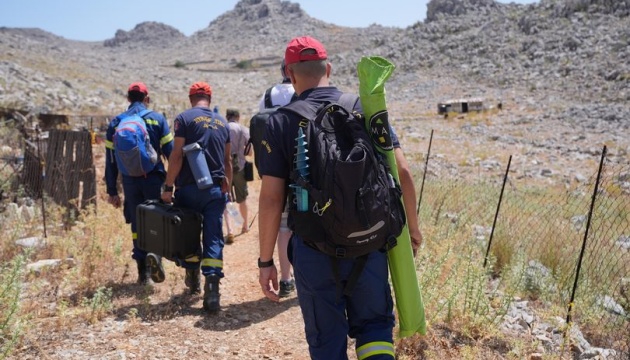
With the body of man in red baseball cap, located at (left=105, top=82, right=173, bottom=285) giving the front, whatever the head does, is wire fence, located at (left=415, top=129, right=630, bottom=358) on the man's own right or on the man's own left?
on the man's own right

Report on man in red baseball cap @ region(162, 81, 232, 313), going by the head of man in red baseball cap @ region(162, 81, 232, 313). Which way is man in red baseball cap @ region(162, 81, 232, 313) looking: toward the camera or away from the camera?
away from the camera

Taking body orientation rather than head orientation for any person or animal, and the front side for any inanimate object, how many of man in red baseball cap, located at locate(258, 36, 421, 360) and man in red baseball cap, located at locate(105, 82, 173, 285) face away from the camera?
2

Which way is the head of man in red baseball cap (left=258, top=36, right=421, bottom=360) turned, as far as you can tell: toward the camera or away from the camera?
away from the camera

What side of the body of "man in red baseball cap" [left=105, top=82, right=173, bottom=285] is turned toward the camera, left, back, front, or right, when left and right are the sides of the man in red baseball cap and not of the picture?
back

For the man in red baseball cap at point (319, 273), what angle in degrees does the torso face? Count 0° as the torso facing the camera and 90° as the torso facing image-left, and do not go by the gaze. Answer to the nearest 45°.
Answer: approximately 180°

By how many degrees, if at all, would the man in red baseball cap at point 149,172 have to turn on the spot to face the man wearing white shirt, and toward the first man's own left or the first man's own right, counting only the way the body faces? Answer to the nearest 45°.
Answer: approximately 135° to the first man's own right
